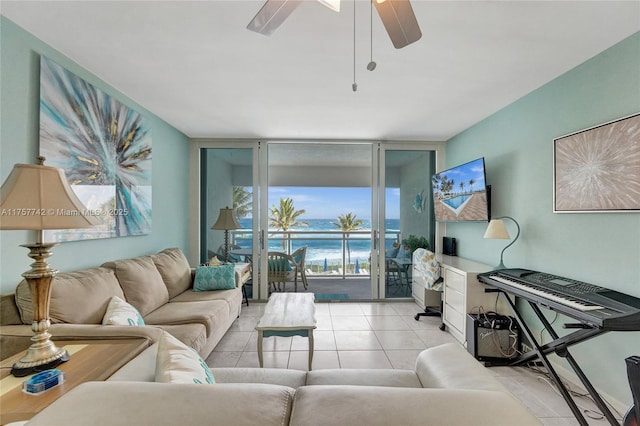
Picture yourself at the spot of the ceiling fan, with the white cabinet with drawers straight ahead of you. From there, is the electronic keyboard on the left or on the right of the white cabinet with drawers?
right

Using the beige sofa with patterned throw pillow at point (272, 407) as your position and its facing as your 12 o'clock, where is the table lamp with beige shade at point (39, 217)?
The table lamp with beige shade is roughly at 10 o'clock from the beige sofa with patterned throw pillow.

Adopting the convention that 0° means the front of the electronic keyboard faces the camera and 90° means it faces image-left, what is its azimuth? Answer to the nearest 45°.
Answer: approximately 45°

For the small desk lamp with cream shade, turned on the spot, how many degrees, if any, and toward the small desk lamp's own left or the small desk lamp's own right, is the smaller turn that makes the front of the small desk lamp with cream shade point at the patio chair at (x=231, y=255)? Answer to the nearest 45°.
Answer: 0° — it already faces it

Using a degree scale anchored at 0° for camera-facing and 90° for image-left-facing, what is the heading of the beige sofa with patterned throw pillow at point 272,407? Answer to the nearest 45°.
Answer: approximately 180°

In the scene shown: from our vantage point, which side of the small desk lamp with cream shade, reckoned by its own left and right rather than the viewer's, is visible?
left

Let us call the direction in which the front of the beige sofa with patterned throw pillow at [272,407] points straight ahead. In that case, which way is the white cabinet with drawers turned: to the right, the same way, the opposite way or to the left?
to the left

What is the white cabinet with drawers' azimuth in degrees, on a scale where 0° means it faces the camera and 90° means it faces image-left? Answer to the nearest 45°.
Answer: approximately 45°
